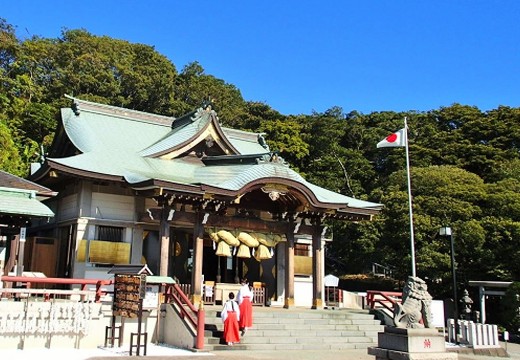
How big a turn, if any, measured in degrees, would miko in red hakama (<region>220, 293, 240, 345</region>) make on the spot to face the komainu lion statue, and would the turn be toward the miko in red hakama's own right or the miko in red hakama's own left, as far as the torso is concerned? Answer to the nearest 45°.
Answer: approximately 135° to the miko in red hakama's own right

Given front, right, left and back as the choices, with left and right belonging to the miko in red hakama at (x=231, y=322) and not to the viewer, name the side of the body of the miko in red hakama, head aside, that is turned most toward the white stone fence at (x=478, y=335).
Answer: right

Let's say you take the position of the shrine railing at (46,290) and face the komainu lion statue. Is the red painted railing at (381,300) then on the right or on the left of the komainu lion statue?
left

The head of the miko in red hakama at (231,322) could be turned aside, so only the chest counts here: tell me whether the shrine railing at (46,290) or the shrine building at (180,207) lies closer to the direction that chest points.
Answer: the shrine building

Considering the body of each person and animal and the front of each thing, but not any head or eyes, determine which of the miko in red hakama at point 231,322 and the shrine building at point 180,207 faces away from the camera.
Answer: the miko in red hakama

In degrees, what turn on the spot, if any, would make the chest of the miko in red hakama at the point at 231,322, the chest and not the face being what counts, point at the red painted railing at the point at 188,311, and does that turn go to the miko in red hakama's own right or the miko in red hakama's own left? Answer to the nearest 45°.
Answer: approximately 90° to the miko in red hakama's own left

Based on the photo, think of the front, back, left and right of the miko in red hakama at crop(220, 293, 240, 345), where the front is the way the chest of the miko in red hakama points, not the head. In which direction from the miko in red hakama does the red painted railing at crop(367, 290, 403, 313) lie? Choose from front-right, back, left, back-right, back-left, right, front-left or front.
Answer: front-right

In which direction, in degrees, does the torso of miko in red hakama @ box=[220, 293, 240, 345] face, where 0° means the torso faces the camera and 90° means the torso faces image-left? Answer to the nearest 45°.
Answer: approximately 180°

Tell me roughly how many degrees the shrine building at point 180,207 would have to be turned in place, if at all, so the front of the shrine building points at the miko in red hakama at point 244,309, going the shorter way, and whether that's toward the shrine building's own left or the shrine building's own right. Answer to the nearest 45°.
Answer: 0° — it already faces them

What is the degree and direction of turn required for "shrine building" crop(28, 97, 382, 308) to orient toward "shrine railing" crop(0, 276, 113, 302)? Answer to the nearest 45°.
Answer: approximately 90° to its right

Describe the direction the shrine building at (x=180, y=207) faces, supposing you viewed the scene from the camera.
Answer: facing the viewer and to the right of the viewer

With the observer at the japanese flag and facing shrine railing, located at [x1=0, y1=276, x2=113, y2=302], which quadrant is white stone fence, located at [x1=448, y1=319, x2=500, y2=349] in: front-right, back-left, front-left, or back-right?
back-left
